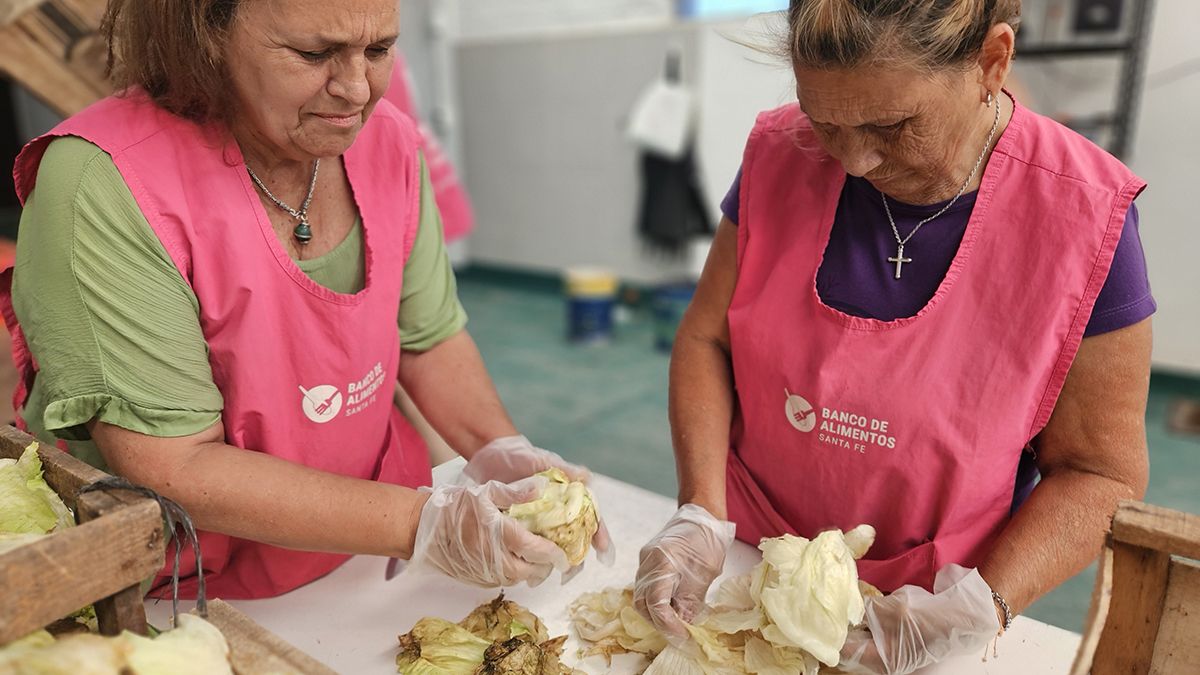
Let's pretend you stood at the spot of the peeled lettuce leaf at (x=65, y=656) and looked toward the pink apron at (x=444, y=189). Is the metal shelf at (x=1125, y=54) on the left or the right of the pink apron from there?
right

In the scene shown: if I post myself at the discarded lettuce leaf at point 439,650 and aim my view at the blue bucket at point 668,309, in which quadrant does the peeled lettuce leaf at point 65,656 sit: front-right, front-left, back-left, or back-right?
back-left

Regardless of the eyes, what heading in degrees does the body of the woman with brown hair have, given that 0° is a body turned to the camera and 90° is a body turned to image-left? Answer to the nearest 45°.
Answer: approximately 315°

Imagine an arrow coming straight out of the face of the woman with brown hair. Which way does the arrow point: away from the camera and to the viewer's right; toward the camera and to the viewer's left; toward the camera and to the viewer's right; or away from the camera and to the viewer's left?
toward the camera and to the viewer's right

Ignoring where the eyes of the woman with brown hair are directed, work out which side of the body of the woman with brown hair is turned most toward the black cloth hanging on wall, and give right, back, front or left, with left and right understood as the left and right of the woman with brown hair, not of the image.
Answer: left

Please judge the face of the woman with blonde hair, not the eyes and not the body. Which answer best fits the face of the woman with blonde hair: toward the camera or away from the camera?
toward the camera

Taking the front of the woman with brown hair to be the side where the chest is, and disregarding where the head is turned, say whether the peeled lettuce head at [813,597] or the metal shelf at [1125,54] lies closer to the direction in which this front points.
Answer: the peeled lettuce head

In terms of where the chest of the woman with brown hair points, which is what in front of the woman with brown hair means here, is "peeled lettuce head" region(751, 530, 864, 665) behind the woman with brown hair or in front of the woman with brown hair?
in front

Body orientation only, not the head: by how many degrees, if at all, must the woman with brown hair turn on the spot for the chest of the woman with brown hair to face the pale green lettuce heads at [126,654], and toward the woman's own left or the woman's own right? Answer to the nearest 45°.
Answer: approximately 45° to the woman's own right

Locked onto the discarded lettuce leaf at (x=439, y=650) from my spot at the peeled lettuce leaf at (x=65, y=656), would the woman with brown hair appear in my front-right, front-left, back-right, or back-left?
front-left

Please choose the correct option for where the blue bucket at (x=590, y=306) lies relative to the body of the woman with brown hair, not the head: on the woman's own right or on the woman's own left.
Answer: on the woman's own left
